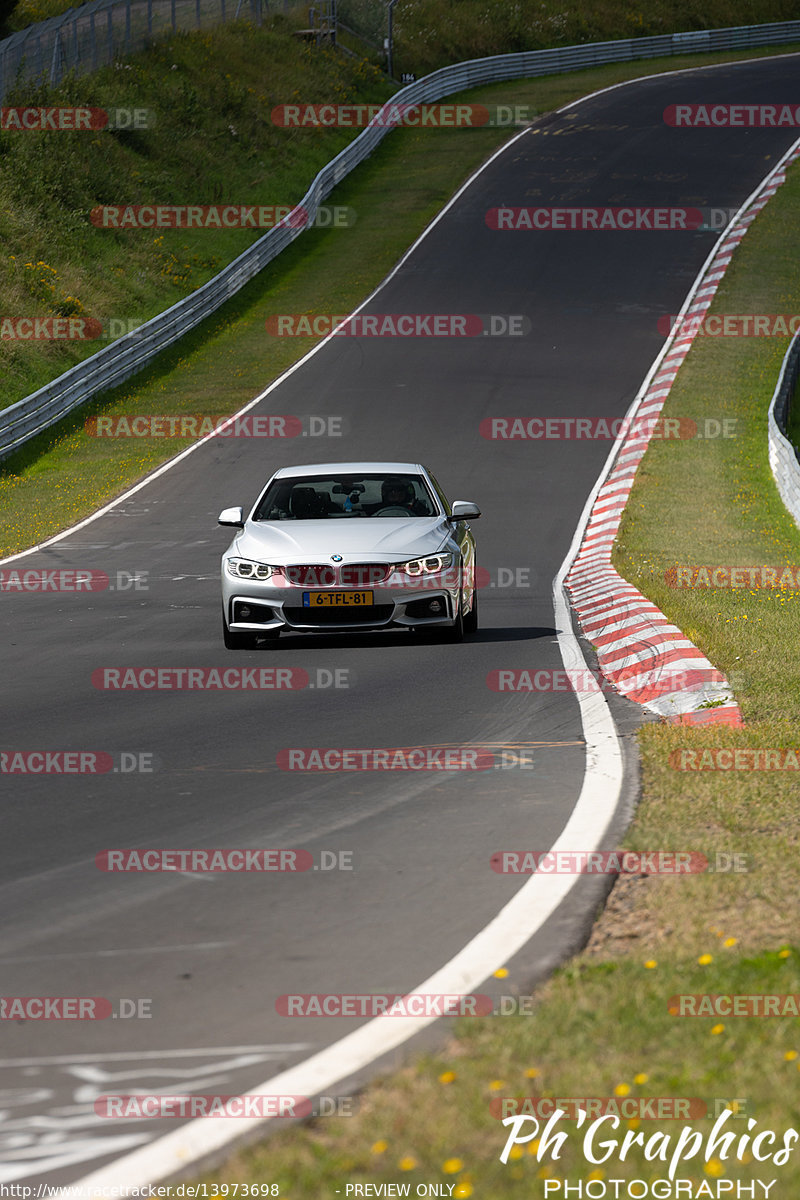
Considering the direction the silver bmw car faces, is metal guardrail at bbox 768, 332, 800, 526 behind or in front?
behind

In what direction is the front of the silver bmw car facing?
toward the camera
